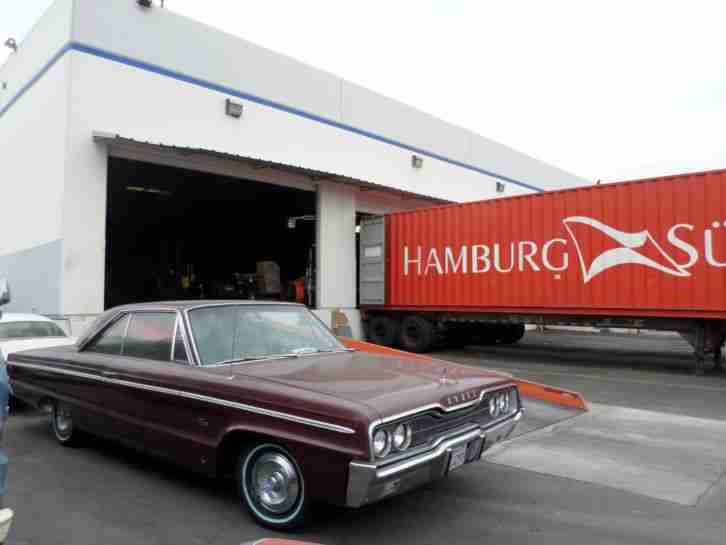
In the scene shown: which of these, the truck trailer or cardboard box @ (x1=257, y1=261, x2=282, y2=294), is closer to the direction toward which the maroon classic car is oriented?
the truck trailer

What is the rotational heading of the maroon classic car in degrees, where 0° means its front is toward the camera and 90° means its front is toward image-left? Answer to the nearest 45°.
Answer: approximately 315°

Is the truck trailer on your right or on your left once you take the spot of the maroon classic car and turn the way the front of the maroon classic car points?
on your left

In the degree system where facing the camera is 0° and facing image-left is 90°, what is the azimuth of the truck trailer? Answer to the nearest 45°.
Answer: approximately 315°

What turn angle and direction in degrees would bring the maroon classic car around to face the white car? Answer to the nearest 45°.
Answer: approximately 180°

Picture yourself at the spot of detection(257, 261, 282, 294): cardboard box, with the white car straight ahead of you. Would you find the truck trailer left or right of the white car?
left

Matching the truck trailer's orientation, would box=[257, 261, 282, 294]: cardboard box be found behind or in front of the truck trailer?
behind
